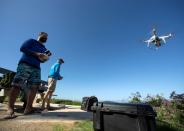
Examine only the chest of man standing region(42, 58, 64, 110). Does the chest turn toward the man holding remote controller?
no

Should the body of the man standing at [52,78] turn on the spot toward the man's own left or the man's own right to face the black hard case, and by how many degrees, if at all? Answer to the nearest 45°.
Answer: approximately 90° to the man's own right

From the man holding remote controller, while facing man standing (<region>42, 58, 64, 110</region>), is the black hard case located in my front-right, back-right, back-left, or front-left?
back-right

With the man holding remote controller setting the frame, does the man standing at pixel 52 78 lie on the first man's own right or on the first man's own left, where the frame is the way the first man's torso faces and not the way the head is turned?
on the first man's own left

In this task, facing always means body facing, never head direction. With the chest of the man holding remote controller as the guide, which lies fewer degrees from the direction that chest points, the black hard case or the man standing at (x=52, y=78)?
the black hard case

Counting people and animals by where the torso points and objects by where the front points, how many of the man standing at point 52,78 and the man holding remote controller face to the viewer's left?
0

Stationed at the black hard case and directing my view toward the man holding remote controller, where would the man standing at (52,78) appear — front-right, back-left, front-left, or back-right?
front-right

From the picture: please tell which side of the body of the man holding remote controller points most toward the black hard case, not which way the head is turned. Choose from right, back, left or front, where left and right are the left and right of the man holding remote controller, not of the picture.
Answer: front

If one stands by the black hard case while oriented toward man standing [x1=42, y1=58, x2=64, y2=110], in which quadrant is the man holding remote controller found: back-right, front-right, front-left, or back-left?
front-left

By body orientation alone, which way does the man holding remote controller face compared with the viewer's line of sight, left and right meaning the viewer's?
facing the viewer and to the right of the viewer

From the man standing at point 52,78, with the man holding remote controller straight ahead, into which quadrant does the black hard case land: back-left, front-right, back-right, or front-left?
front-left

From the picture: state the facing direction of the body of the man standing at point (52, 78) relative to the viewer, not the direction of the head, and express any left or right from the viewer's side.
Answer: facing to the right of the viewer
